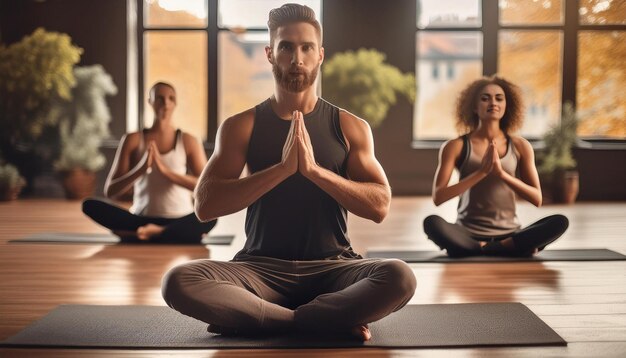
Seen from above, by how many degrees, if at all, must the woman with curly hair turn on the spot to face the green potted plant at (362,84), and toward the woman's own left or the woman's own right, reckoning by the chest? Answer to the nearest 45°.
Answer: approximately 180°

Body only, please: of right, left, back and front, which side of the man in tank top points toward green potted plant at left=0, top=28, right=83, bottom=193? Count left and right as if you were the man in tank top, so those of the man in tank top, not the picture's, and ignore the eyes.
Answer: back

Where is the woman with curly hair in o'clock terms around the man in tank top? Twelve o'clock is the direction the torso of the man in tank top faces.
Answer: The woman with curly hair is roughly at 7 o'clock from the man in tank top.

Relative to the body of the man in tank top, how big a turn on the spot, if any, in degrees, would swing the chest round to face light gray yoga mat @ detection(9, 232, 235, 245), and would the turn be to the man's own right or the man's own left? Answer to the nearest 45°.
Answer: approximately 135° to the man's own right

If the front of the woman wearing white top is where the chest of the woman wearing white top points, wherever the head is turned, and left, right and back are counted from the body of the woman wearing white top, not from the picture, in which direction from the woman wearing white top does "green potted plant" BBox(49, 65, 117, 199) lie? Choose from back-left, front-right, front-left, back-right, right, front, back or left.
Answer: back

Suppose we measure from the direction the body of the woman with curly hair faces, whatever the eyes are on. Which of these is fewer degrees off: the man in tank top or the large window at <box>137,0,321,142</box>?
the man in tank top

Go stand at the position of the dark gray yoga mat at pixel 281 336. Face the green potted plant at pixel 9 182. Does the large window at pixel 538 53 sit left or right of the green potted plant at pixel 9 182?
right
